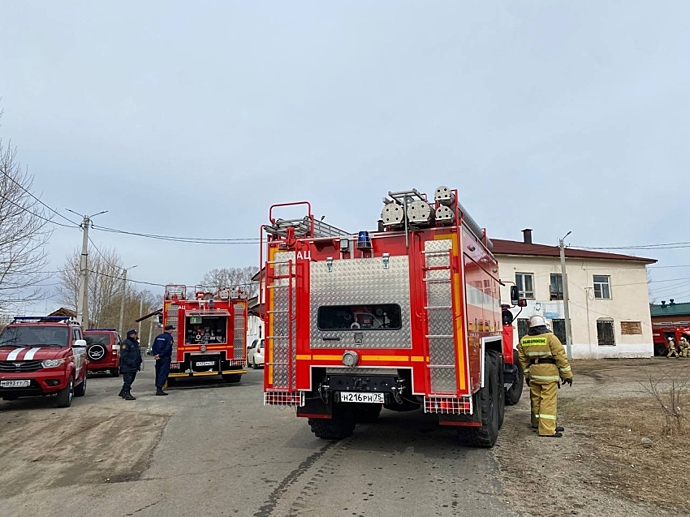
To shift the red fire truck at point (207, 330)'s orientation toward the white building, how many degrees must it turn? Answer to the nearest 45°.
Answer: approximately 45° to its right

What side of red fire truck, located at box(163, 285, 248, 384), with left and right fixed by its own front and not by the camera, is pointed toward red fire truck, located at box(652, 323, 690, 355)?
right

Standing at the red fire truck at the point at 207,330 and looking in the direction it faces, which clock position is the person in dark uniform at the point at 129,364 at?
The person in dark uniform is roughly at 7 o'clock from the red fire truck.

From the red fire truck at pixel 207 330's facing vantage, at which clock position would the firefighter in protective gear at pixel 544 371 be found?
The firefighter in protective gear is roughly at 5 o'clock from the red fire truck.

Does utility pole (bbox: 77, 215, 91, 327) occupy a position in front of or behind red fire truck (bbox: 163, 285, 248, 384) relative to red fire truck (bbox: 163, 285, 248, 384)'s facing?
in front

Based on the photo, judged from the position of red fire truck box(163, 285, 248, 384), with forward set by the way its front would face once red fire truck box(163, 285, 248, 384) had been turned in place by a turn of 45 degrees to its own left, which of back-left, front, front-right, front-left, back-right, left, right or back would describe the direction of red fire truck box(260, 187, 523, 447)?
back-left

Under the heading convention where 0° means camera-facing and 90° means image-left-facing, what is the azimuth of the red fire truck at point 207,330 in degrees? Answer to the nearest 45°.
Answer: approximately 180°

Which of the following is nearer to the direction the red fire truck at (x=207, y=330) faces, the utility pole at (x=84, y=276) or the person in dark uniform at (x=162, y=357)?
the utility pole
